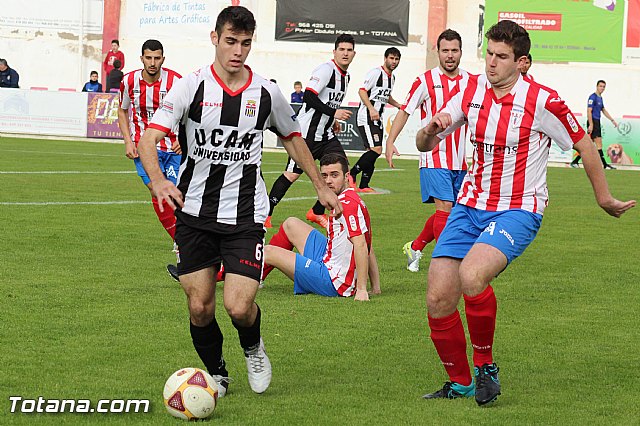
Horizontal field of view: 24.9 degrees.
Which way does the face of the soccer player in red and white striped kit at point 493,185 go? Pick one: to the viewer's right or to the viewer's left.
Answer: to the viewer's left

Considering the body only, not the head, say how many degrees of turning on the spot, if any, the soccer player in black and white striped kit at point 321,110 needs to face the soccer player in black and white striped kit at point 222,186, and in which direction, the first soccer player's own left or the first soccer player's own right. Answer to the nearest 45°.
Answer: approximately 45° to the first soccer player's own right

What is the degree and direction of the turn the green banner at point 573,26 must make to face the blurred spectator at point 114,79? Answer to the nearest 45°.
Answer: approximately 45° to its right

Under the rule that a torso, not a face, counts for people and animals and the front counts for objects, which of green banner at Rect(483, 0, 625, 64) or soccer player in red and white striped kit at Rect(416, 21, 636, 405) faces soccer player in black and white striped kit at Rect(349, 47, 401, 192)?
the green banner

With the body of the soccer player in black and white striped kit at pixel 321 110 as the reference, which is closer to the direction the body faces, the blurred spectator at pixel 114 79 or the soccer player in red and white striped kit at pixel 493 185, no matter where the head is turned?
the soccer player in red and white striped kit

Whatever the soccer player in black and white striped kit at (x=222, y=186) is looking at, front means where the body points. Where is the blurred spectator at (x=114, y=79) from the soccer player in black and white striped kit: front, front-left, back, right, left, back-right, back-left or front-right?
back

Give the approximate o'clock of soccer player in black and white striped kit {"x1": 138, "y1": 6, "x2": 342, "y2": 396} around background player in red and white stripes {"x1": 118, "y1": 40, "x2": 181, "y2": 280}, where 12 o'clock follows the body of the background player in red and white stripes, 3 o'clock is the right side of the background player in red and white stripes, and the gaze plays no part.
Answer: The soccer player in black and white striped kit is roughly at 12 o'clock from the background player in red and white stripes.
